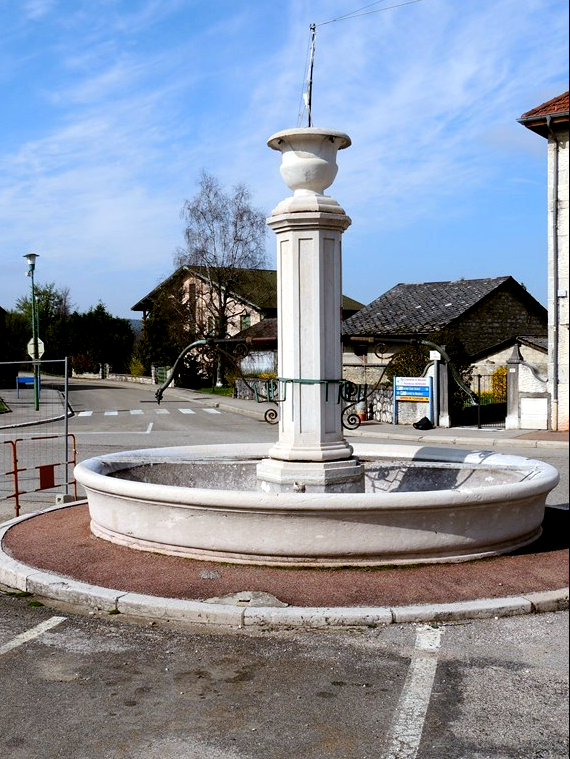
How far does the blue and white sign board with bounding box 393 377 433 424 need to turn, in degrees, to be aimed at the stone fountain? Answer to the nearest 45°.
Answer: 0° — it already faces it

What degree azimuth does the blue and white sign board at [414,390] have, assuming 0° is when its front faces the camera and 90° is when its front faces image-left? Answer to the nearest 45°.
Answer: approximately 0°

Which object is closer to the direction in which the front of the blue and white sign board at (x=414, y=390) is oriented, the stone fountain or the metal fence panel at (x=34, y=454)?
the stone fountain

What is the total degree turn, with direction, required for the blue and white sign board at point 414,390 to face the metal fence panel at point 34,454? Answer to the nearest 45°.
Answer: approximately 45° to its right

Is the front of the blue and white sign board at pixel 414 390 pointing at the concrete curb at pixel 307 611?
yes
